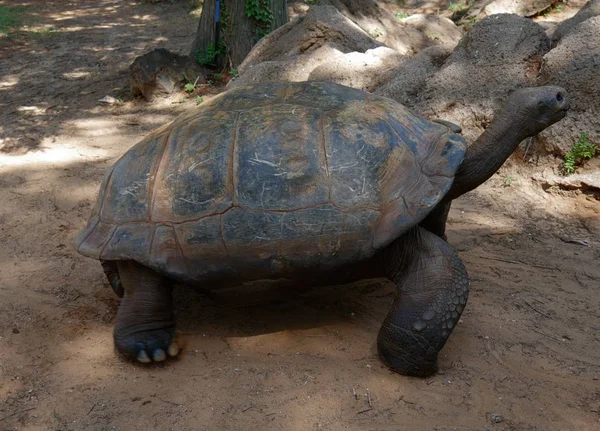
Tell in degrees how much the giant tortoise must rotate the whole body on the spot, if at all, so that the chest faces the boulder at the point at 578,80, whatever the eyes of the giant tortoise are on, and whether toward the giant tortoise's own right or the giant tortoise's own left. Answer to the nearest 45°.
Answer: approximately 45° to the giant tortoise's own left

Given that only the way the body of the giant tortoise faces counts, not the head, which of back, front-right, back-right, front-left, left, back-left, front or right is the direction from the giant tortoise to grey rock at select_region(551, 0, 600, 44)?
front-left

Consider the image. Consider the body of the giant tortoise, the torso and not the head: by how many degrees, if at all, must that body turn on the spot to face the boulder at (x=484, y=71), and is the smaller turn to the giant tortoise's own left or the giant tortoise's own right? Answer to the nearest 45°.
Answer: approximately 45° to the giant tortoise's own left

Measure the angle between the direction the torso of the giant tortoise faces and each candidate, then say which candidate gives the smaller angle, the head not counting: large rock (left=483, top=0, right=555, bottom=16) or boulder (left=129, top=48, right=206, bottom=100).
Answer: the large rock

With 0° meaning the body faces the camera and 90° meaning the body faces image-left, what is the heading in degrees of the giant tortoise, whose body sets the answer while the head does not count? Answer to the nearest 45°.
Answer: approximately 270°

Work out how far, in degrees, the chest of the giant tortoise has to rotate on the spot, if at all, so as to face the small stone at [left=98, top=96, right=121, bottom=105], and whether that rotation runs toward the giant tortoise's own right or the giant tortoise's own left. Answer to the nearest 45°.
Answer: approximately 135° to the giant tortoise's own left

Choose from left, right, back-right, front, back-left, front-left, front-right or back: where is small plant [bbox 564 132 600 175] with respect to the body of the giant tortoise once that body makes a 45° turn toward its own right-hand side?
left

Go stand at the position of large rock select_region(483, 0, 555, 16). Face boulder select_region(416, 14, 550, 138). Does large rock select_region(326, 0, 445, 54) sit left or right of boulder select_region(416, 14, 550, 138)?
right

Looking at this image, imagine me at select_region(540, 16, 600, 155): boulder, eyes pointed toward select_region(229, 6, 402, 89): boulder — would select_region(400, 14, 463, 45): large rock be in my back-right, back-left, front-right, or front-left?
front-right

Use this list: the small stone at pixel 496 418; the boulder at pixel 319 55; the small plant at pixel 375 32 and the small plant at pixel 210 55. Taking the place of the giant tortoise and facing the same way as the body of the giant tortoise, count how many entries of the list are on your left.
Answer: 3

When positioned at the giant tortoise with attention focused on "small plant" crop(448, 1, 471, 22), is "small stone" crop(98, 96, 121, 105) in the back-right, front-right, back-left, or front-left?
front-left

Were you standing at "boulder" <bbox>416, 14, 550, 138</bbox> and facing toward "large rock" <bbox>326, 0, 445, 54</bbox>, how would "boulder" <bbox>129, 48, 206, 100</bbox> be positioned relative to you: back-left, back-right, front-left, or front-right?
front-left

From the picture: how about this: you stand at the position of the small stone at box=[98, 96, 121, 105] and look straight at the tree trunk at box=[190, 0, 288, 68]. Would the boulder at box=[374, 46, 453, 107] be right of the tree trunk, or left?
right

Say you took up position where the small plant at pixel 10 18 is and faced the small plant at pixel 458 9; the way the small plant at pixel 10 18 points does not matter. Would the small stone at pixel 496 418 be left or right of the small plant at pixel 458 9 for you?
right
